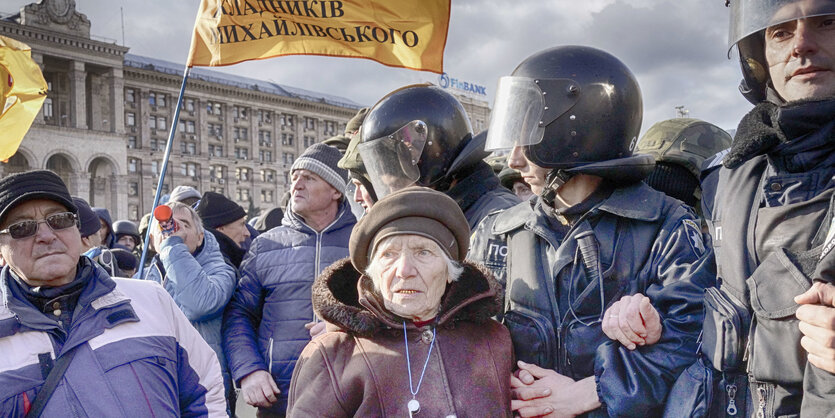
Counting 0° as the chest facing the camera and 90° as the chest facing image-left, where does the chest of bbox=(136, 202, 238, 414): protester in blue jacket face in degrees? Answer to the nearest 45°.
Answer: approximately 45°

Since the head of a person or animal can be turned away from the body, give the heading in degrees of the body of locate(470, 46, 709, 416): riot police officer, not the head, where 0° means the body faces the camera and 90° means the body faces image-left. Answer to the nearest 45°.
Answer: approximately 45°

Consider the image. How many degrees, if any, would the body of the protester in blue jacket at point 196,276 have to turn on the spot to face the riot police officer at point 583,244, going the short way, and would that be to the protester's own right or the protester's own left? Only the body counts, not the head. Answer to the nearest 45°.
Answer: approximately 90° to the protester's own left

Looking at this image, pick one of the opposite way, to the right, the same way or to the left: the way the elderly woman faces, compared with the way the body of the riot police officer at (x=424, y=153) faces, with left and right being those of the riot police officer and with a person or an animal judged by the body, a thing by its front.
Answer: to the left

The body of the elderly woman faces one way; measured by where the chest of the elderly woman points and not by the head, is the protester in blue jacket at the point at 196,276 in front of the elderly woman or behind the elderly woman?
behind

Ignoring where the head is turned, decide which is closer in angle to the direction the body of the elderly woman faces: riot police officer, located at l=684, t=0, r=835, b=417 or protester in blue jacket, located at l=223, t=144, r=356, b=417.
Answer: the riot police officer

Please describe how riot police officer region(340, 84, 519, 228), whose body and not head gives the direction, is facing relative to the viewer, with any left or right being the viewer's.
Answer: facing to the left of the viewer

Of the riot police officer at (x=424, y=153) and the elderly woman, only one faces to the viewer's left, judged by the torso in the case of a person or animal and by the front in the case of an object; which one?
the riot police officer

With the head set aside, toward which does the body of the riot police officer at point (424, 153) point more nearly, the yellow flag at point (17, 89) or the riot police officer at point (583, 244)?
the yellow flag

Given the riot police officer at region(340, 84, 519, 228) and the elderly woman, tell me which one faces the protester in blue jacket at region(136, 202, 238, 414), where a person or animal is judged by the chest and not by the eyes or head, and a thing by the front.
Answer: the riot police officer
